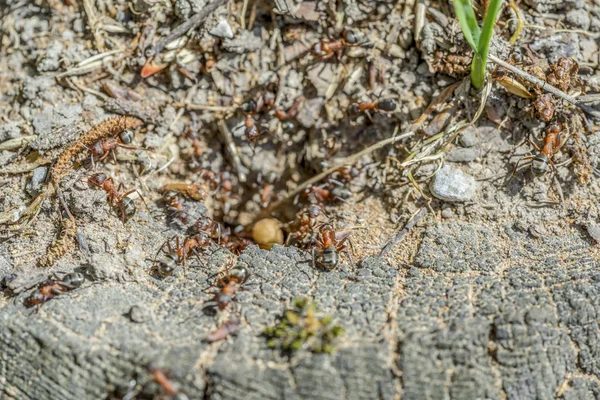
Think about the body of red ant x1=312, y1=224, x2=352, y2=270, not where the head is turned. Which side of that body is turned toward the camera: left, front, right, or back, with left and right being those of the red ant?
back

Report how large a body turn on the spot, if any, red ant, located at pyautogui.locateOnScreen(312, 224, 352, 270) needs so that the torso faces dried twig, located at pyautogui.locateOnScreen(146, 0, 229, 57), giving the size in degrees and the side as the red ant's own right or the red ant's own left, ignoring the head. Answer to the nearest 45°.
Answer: approximately 45° to the red ant's own left

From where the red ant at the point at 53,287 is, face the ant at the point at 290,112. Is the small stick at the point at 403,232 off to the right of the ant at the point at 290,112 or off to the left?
right

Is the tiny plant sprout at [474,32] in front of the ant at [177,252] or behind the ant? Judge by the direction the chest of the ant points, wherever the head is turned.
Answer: in front

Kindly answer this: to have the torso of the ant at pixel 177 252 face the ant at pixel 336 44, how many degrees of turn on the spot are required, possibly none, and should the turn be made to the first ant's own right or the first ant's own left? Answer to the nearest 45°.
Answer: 0° — it already faces it

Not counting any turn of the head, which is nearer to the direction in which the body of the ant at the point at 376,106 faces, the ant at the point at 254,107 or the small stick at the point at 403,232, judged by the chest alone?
the ant

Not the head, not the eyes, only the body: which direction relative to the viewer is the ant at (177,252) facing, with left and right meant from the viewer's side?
facing away from the viewer and to the right of the viewer

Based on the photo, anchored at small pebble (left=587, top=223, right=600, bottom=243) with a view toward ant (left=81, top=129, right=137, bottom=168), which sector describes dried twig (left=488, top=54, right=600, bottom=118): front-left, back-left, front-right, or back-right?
front-right

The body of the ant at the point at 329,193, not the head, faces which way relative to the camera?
to the viewer's left

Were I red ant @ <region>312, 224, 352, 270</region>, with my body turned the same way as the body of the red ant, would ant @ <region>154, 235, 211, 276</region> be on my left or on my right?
on my left

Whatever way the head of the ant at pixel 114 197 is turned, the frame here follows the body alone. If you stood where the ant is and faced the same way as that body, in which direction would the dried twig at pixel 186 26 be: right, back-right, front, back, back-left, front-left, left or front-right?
right

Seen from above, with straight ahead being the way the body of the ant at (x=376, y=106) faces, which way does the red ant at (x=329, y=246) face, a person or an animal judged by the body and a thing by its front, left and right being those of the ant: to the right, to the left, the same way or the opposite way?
to the right

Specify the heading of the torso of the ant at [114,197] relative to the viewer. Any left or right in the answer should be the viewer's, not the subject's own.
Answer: facing away from the viewer and to the left of the viewer
